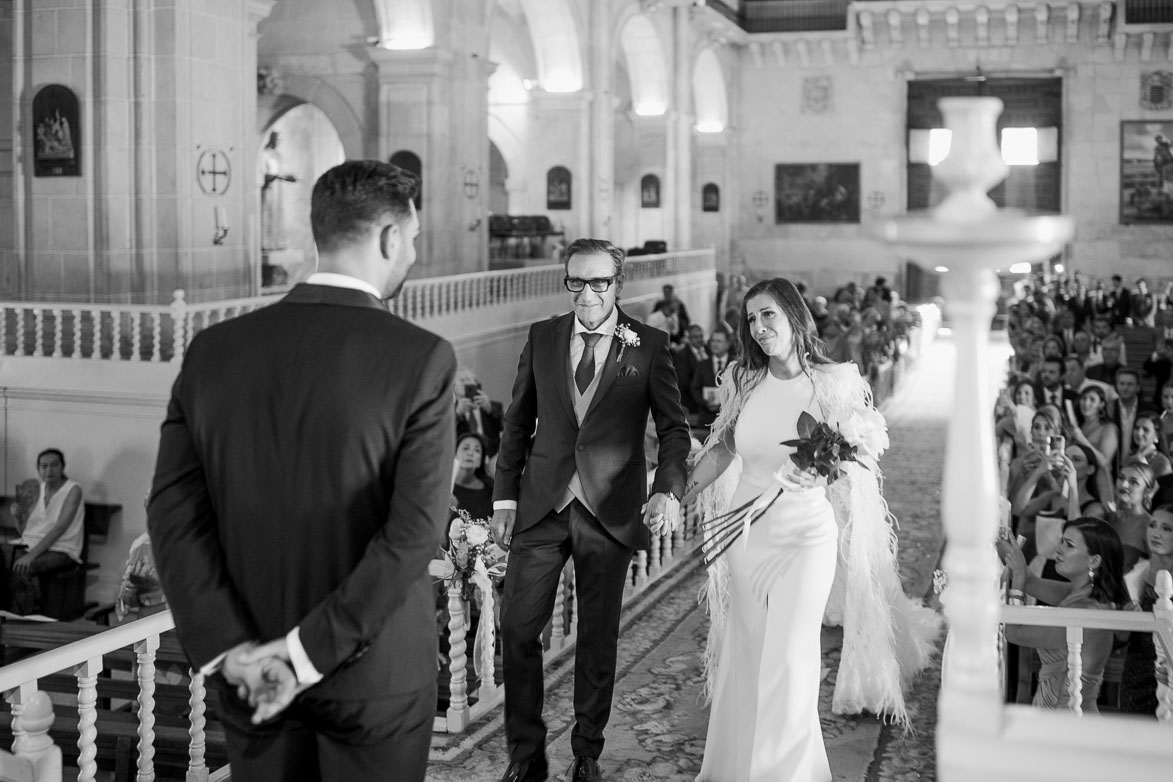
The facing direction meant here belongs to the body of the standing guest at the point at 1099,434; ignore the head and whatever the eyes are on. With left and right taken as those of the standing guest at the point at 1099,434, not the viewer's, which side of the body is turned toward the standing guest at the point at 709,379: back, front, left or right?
right

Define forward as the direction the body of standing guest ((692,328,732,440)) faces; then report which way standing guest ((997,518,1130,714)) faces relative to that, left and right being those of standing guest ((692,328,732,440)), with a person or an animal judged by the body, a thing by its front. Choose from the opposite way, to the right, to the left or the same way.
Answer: to the right

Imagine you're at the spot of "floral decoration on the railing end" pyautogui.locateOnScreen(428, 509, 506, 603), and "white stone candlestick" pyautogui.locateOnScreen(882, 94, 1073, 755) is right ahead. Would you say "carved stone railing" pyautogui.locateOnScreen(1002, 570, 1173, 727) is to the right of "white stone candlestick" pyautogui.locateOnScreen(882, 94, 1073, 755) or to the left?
left

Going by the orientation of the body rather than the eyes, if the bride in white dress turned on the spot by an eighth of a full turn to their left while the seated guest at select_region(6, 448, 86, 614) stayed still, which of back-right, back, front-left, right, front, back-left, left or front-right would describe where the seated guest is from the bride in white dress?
back-right

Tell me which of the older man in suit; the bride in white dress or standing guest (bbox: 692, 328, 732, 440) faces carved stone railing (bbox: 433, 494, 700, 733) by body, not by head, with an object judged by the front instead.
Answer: the standing guest

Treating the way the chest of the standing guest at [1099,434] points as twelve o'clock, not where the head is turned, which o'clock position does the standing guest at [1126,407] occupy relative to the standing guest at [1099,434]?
the standing guest at [1126,407] is roughly at 5 o'clock from the standing guest at [1099,434].

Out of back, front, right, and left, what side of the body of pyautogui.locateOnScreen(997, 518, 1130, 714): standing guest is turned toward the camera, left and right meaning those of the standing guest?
left

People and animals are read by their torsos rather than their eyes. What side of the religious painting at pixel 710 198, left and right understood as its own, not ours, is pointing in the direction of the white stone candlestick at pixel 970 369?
front

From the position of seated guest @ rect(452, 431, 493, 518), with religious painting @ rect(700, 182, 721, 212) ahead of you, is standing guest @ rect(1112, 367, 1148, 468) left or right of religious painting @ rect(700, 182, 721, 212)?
right

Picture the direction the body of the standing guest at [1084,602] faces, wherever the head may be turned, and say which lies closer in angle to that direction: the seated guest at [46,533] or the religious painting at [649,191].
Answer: the seated guest

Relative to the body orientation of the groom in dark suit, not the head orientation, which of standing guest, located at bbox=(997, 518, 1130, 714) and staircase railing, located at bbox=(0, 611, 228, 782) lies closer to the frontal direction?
the standing guest

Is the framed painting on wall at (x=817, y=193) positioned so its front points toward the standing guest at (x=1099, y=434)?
yes
